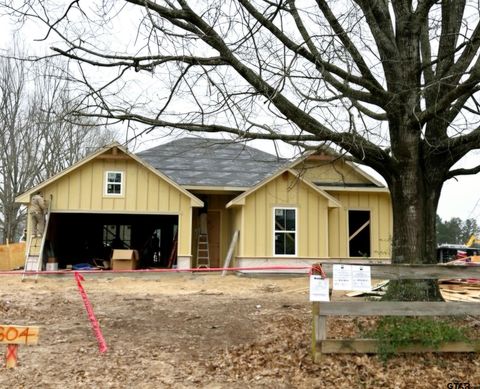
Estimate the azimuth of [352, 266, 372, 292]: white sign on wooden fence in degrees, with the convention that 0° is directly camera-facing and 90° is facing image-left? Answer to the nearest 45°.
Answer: approximately 0°

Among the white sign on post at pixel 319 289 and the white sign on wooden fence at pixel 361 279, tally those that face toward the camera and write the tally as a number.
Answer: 2

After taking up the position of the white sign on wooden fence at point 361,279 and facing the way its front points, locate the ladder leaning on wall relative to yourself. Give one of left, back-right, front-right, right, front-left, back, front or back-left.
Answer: back-right

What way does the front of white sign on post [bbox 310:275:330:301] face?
toward the camera

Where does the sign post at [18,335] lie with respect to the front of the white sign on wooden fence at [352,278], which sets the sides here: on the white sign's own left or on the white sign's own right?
on the white sign's own right

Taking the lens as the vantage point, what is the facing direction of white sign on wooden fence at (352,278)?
facing the viewer

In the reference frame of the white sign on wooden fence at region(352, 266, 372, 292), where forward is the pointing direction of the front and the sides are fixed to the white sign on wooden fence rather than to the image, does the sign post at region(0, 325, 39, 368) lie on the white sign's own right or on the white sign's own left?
on the white sign's own right

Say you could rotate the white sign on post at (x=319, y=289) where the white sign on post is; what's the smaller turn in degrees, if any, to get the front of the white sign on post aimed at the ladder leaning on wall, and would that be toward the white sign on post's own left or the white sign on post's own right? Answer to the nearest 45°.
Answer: approximately 135° to the white sign on post's own right

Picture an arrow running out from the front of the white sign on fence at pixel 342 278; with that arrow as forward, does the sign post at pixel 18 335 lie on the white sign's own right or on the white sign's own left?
on the white sign's own right

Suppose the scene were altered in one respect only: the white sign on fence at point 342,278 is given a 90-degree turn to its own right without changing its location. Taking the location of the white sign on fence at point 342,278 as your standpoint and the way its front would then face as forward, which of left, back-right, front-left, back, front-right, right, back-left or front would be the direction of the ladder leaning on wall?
front-right

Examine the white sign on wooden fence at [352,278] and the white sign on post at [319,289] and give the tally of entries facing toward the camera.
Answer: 2

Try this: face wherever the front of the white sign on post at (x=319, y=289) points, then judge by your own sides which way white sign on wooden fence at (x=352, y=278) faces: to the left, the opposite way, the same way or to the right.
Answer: the same way

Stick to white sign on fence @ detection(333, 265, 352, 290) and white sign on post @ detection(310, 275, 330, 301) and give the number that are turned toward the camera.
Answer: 2
